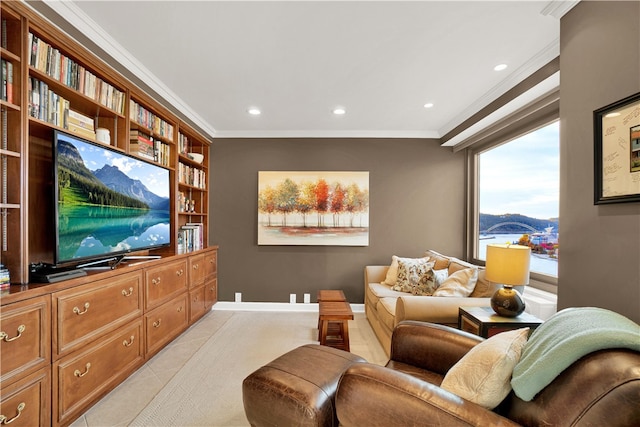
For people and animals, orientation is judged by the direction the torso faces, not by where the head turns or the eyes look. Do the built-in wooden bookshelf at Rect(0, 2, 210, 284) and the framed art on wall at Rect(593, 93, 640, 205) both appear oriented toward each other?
yes

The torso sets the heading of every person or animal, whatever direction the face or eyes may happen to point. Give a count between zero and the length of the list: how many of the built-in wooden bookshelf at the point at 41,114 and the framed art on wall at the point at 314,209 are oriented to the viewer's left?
0

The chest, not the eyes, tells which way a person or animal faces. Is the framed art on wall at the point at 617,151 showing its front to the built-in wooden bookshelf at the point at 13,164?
yes

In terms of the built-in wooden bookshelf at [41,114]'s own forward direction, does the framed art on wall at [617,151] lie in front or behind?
in front

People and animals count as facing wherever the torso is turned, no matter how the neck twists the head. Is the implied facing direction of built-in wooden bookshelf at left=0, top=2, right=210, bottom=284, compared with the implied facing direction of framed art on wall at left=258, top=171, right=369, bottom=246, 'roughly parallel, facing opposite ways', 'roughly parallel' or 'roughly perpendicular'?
roughly perpendicular

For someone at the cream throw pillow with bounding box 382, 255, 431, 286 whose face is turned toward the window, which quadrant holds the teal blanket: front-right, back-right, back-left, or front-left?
front-right

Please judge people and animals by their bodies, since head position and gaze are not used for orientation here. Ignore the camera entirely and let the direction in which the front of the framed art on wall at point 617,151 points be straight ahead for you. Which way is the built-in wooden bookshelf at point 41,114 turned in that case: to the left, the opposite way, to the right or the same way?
the opposite way

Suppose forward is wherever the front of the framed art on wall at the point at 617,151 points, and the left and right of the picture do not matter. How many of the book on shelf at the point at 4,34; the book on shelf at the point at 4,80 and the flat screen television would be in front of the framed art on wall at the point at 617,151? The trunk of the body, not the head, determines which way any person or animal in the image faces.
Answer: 3

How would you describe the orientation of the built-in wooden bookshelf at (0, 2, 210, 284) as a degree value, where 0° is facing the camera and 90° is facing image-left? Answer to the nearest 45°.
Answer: approximately 315°

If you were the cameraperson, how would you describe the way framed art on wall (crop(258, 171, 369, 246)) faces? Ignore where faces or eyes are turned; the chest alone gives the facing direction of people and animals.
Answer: facing the viewer

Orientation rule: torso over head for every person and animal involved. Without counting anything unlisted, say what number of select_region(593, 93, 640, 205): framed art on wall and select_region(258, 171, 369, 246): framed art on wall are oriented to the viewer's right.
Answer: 0

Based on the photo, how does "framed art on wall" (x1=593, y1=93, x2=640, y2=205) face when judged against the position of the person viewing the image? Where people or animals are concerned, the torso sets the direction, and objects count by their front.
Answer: facing the viewer and to the left of the viewer

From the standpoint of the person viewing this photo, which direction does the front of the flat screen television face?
facing the viewer and to the right of the viewer

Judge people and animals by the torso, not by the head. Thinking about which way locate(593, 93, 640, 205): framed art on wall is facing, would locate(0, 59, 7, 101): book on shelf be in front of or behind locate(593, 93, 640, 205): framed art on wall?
in front

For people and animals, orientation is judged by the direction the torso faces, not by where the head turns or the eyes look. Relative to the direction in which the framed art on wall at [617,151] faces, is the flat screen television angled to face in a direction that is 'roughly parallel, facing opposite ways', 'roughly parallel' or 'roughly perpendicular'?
roughly parallel, facing opposite ways
